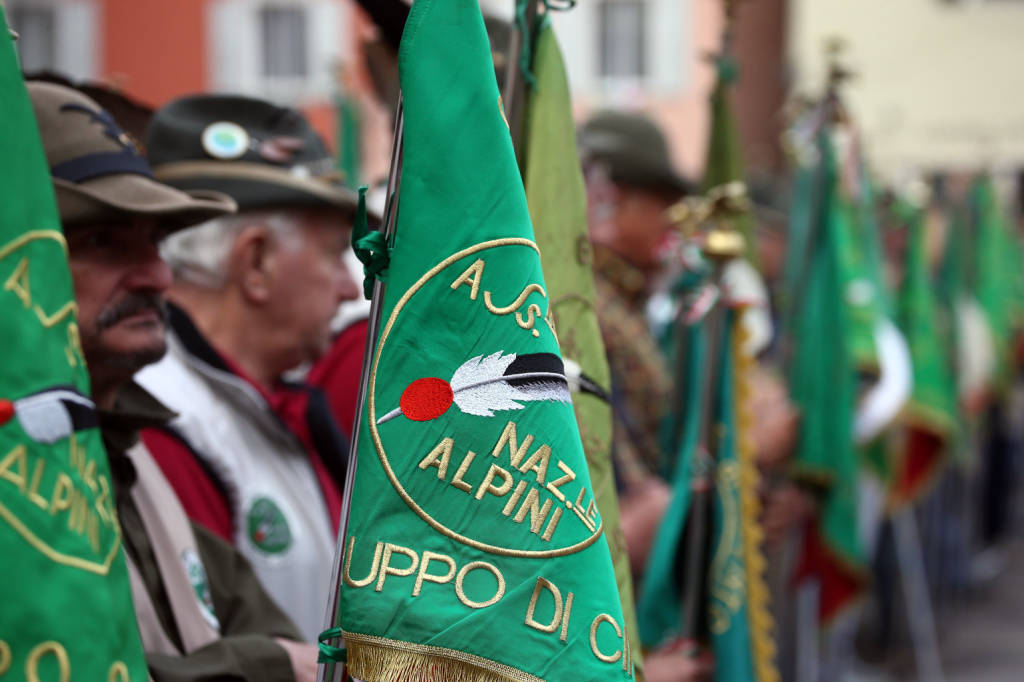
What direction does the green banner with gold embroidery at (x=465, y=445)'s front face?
toward the camera

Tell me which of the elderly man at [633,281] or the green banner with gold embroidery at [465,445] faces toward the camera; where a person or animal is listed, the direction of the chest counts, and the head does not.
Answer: the green banner with gold embroidery

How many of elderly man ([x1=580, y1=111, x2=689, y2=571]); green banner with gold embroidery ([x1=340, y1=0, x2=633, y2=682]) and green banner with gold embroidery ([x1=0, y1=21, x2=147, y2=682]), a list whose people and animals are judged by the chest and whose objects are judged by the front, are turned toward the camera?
2

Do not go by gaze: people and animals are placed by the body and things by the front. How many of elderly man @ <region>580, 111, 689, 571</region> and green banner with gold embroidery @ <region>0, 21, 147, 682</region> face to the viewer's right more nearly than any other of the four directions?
1

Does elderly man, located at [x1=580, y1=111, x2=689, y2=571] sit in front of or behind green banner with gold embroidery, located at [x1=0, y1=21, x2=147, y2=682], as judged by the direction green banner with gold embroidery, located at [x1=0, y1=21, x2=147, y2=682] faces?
behind

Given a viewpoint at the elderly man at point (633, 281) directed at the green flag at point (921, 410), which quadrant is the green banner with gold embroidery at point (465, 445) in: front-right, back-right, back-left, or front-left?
back-right

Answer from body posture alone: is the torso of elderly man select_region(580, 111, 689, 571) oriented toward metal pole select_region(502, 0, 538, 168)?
no

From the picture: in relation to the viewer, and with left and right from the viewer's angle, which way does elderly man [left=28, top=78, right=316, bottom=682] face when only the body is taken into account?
facing the viewer and to the right of the viewer

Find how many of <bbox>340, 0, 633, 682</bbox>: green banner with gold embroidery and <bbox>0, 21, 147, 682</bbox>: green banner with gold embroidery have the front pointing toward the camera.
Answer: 2

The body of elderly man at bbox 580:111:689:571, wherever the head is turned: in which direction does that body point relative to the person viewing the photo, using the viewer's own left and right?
facing to the right of the viewer

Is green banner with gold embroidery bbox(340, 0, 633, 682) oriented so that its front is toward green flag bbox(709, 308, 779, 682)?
no

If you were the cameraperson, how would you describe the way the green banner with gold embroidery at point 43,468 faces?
facing the viewer

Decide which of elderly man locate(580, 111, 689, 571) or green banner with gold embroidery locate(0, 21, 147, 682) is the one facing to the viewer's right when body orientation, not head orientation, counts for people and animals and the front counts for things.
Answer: the elderly man

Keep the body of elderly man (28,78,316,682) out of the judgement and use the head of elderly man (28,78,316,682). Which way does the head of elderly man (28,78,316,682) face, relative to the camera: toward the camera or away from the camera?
toward the camera
